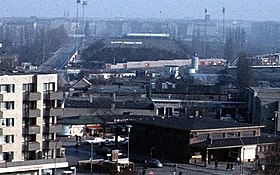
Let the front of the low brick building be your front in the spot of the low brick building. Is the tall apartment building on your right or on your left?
on your right

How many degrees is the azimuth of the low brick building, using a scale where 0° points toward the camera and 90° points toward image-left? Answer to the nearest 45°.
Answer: approximately 315°
